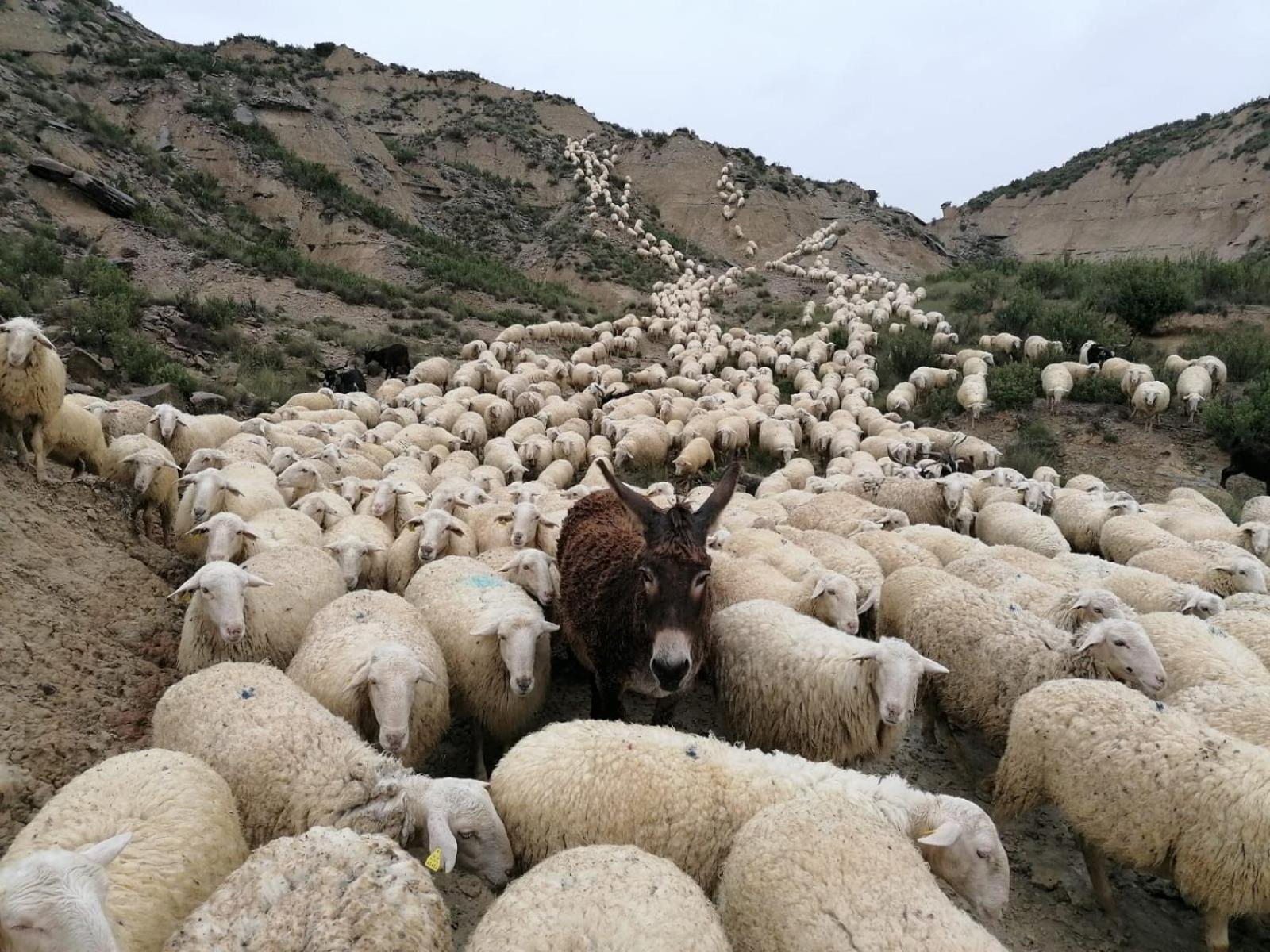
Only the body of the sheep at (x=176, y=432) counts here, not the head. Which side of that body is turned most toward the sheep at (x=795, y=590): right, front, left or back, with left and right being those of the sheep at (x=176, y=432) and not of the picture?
left

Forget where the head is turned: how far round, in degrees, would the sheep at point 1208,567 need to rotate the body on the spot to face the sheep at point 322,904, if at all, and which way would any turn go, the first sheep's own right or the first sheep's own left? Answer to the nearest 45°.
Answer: approximately 90° to the first sheep's own right

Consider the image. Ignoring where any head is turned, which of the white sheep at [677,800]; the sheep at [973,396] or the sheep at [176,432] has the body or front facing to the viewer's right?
the white sheep

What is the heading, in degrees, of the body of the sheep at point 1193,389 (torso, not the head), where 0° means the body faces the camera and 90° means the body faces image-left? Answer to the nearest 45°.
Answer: approximately 0°

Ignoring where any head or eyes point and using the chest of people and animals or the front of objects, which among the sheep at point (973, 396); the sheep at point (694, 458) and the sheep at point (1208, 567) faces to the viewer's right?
the sheep at point (1208, 567)

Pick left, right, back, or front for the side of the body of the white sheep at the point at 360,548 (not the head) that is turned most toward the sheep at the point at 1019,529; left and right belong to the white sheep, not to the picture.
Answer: left

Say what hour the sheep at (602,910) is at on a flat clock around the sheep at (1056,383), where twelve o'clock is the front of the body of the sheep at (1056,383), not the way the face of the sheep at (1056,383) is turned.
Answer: the sheep at (602,910) is roughly at 12 o'clock from the sheep at (1056,383).

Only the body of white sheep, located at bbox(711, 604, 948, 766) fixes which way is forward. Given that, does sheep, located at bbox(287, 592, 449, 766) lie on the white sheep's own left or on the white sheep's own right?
on the white sheep's own right

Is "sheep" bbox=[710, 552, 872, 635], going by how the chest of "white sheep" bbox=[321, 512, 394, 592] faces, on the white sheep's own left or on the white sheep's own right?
on the white sheep's own left

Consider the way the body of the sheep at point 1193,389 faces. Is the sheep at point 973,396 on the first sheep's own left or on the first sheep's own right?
on the first sheep's own right
